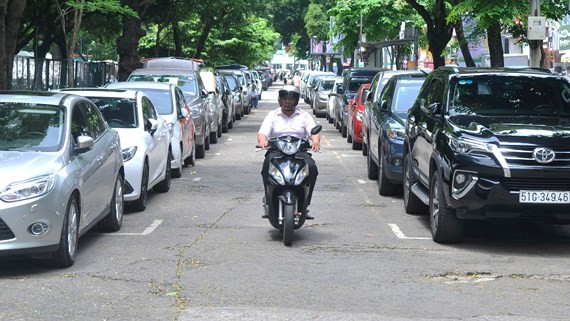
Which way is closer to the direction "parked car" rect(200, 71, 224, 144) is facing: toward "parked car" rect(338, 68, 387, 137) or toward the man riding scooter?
the man riding scooter

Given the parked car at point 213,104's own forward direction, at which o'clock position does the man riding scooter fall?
The man riding scooter is roughly at 12 o'clock from the parked car.

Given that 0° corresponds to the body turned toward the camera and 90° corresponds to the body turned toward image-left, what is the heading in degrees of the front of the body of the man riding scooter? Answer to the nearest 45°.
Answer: approximately 0°

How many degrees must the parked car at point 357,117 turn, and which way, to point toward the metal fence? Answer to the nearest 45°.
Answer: approximately 135° to its right

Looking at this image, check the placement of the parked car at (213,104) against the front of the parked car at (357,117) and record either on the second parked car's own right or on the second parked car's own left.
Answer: on the second parked car's own right

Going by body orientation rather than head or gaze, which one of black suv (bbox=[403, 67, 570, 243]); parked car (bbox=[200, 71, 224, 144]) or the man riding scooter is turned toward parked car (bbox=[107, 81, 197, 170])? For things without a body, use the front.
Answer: parked car (bbox=[200, 71, 224, 144])

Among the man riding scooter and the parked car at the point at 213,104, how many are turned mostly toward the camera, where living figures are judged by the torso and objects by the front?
2
